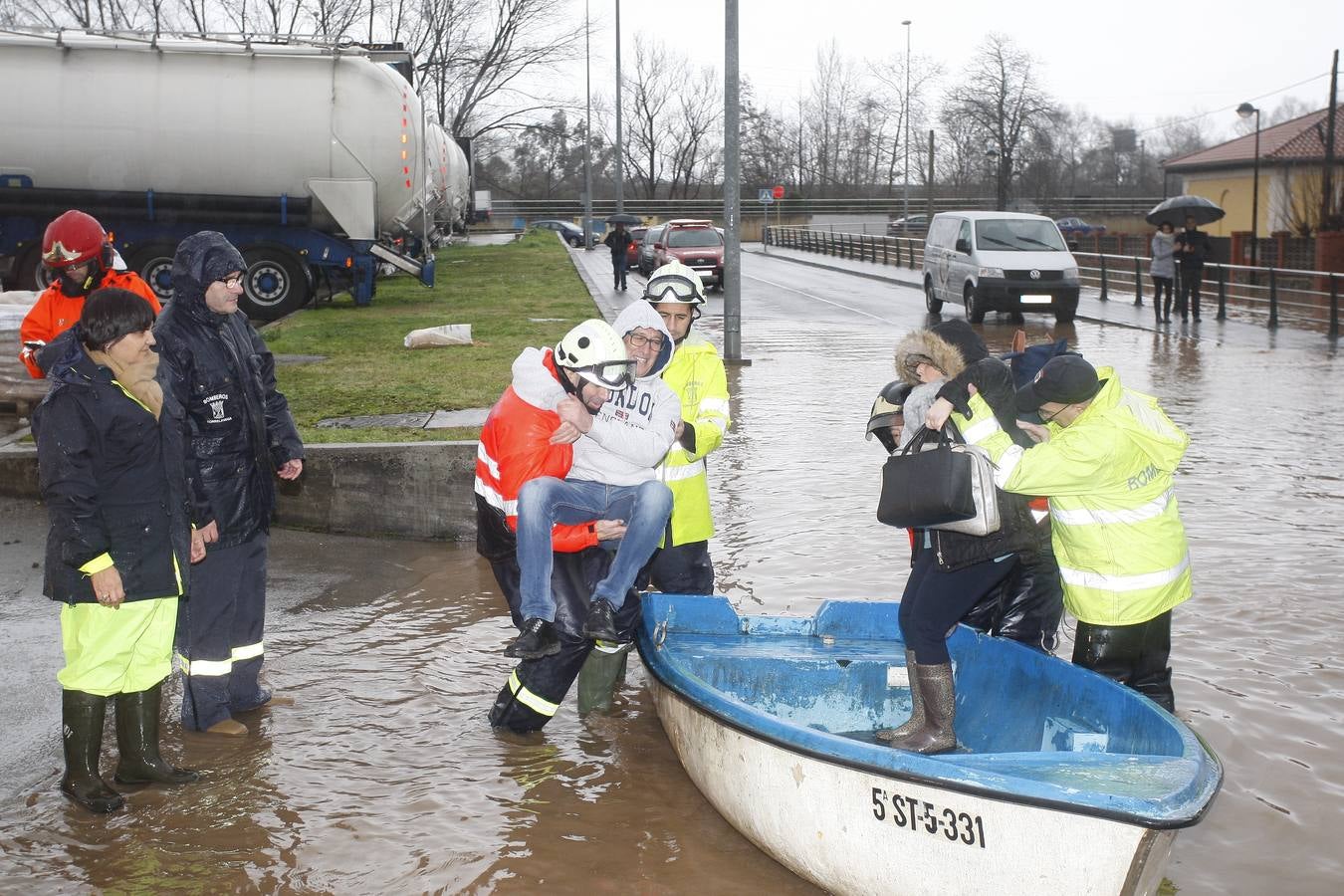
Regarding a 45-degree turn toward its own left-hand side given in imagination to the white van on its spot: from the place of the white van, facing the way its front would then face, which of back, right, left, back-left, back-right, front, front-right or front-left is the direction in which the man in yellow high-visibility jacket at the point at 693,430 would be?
right

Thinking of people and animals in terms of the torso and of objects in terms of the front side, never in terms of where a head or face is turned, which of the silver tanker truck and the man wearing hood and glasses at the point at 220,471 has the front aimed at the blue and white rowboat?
the man wearing hood and glasses

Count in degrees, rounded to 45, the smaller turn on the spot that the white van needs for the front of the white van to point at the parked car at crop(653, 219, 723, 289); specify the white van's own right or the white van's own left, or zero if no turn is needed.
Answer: approximately 180°

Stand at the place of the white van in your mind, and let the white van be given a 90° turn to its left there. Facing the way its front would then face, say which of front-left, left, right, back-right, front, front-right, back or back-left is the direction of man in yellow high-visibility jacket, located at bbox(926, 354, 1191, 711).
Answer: back-right

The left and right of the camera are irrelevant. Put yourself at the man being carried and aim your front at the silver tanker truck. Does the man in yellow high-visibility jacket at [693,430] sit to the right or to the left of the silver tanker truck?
right

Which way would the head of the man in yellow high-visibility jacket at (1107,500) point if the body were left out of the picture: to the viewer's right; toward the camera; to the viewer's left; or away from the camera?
to the viewer's left

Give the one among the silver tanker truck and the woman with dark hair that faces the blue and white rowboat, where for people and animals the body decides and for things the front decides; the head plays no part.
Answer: the woman with dark hair

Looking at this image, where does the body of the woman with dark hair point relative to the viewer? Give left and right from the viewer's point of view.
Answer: facing the viewer and to the right of the viewer

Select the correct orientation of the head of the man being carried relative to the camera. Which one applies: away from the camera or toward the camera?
toward the camera

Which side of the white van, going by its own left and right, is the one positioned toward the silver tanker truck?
right

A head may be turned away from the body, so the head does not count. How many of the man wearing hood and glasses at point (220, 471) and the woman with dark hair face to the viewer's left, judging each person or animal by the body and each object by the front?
0
